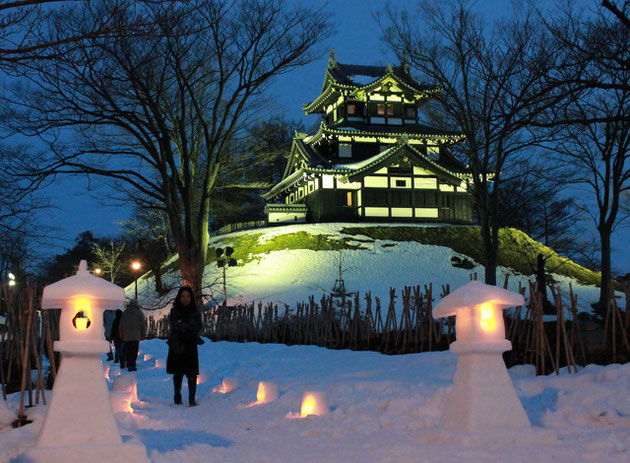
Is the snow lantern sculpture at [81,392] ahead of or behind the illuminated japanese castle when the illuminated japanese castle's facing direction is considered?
ahead

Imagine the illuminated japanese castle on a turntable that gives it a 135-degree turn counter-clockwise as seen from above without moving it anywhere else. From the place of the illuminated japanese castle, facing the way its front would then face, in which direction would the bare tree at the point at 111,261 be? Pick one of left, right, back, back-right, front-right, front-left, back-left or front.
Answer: back-left

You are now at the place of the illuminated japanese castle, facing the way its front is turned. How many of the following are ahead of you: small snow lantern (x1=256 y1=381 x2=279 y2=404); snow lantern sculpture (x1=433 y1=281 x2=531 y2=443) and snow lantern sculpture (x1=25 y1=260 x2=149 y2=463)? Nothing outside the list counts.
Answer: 3

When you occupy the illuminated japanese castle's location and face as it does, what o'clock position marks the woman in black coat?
The woman in black coat is roughly at 12 o'clock from the illuminated japanese castle.

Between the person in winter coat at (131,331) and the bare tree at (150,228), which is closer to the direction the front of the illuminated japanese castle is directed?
the person in winter coat

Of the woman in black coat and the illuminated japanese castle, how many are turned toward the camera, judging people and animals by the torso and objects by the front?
2

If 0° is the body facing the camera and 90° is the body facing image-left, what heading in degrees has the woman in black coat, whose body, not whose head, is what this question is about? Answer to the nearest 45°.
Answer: approximately 0°

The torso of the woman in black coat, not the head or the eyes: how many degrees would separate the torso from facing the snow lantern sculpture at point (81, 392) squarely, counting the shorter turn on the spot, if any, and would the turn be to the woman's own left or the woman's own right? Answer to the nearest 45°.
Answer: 0° — they already face it

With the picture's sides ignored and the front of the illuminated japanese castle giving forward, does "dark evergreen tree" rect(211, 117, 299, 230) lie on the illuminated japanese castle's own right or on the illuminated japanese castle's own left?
on the illuminated japanese castle's own right

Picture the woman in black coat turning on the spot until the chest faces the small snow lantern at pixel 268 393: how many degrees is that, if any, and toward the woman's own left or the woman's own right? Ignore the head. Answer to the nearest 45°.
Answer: approximately 45° to the woman's own left

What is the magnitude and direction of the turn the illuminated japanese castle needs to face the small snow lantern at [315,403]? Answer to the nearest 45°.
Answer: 0° — it already faces it
